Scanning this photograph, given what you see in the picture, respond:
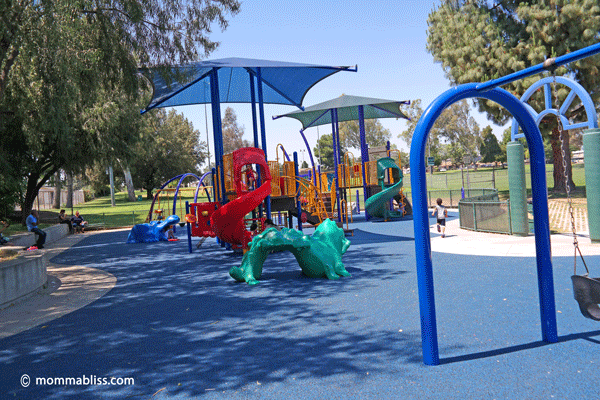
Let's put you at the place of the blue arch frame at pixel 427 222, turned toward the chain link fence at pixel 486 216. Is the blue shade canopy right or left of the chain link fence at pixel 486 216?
left

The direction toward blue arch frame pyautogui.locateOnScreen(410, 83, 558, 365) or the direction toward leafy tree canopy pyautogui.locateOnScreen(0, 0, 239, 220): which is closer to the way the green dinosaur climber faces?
the blue arch frame

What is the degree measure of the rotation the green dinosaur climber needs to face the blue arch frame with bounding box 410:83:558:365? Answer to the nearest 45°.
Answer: approximately 90° to its right

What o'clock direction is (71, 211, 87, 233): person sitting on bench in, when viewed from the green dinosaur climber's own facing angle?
The person sitting on bench is roughly at 8 o'clock from the green dinosaur climber.

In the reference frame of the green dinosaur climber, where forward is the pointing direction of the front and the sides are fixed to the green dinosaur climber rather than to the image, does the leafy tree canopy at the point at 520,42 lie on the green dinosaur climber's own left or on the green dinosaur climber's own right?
on the green dinosaur climber's own left

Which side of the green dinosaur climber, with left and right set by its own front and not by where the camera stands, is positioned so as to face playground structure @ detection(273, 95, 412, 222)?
left

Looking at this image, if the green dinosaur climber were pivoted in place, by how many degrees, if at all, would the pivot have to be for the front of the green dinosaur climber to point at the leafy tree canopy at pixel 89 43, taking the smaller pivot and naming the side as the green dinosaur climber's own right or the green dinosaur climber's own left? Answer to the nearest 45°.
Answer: approximately 135° to the green dinosaur climber's own left

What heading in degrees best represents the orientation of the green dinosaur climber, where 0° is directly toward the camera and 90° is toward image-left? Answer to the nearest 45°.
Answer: approximately 270°

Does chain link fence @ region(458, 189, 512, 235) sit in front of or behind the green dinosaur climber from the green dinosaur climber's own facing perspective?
in front
